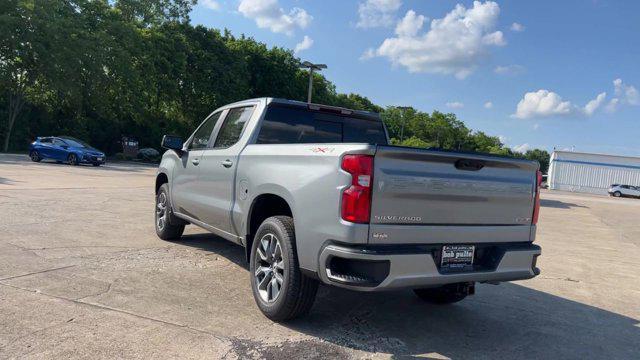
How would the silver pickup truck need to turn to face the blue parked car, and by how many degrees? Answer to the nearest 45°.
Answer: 0° — it already faces it

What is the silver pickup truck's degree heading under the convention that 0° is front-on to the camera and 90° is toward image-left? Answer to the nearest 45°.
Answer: approximately 135°

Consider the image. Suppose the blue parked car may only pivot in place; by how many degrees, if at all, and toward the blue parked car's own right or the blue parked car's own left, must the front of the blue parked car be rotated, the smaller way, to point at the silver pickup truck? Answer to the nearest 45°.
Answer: approximately 45° to the blue parked car's own right
